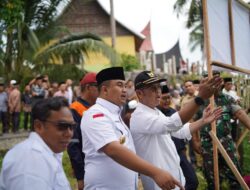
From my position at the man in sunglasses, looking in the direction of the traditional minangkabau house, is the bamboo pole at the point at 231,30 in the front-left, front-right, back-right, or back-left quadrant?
front-right

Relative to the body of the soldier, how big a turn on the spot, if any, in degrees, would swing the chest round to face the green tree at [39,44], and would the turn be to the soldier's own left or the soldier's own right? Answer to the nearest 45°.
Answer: approximately 135° to the soldier's own right

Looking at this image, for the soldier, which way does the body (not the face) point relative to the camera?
toward the camera

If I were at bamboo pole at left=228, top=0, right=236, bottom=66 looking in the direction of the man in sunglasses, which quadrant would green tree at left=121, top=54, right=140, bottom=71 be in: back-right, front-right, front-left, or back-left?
back-right

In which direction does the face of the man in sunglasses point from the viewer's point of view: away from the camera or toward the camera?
toward the camera
